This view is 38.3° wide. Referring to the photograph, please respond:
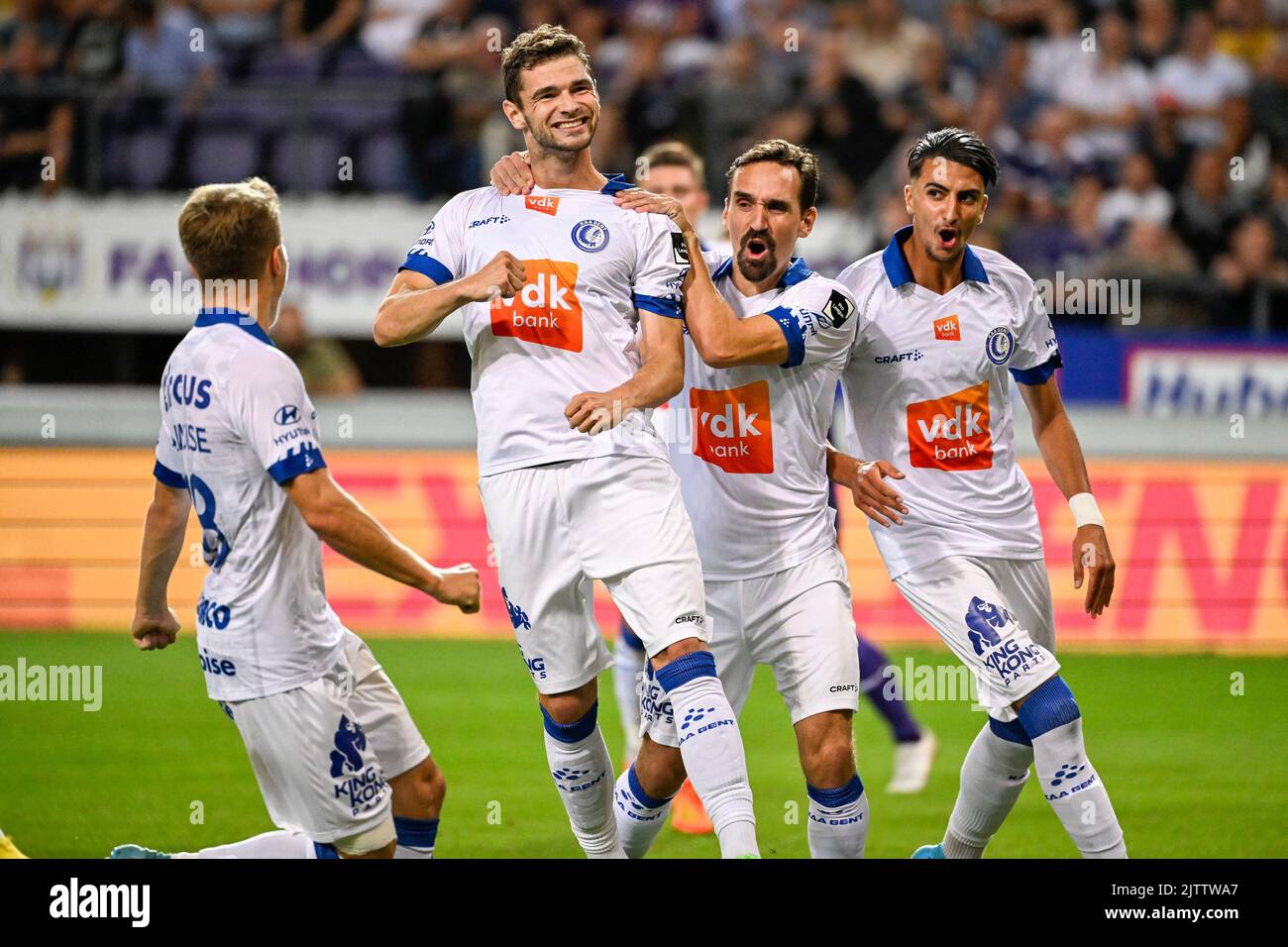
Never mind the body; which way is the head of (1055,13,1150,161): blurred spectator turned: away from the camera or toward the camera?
toward the camera

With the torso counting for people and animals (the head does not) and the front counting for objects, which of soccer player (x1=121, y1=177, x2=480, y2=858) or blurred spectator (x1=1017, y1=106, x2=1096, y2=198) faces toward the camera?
the blurred spectator

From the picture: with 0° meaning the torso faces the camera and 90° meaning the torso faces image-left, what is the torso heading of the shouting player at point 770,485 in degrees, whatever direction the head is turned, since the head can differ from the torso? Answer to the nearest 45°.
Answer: approximately 45°

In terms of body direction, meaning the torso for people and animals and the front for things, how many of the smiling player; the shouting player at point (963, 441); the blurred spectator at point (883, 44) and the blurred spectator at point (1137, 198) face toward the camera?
4

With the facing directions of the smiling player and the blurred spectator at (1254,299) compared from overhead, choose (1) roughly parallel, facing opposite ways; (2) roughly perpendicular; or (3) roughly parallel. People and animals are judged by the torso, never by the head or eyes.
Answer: roughly parallel

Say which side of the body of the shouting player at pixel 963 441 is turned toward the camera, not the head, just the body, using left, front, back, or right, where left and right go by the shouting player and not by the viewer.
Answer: front

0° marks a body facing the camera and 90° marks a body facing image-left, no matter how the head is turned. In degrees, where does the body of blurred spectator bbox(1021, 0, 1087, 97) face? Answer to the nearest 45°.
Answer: approximately 0°

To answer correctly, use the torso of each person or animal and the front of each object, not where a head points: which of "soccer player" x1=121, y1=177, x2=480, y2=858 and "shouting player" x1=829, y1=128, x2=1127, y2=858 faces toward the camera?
the shouting player

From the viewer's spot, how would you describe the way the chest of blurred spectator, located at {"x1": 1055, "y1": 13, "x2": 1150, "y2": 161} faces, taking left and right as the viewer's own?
facing the viewer

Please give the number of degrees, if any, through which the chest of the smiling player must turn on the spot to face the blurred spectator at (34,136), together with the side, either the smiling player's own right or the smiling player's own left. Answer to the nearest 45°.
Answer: approximately 135° to the smiling player's own right

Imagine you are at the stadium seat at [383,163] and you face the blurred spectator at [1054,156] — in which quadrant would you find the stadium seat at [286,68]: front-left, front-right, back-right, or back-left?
back-left

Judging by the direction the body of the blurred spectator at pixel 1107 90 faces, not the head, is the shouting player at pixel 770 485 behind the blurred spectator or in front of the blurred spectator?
in front

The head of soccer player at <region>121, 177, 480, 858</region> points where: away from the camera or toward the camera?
away from the camera

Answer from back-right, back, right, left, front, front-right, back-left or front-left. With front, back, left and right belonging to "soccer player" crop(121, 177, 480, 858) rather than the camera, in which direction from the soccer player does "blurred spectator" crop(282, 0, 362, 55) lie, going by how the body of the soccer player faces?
front-left

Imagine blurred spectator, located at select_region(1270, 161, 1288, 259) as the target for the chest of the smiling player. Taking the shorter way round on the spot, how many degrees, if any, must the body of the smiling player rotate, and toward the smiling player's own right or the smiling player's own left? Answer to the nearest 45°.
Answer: approximately 135° to the smiling player's own left

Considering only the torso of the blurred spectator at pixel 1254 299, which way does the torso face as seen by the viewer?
toward the camera

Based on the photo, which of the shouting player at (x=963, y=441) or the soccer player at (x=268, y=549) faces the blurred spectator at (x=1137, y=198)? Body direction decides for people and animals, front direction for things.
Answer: the soccer player

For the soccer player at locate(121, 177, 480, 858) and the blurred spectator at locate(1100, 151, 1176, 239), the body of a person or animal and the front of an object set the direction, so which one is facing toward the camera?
the blurred spectator

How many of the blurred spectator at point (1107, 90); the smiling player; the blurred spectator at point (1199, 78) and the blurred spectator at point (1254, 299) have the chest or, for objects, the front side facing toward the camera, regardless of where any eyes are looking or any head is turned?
4

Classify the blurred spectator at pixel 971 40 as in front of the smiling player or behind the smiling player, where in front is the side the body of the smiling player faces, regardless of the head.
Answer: behind

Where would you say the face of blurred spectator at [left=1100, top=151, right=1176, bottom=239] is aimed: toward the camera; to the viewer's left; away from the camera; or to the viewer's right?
toward the camera
